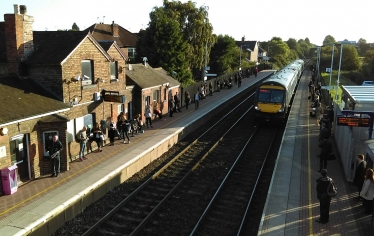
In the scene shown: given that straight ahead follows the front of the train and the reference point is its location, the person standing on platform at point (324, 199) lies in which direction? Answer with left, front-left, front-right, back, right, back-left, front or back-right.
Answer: front

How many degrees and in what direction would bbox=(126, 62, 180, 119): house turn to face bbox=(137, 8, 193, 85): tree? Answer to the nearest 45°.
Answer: approximately 135° to its left

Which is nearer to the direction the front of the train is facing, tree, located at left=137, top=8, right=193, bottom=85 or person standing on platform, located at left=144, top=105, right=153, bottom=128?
the person standing on platform

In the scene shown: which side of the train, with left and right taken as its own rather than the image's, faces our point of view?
front

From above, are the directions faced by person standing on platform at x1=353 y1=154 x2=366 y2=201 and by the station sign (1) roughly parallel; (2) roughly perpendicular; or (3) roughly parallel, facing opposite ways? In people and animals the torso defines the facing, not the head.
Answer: roughly perpendicular

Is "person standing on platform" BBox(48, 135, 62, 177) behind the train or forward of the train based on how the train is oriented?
forward

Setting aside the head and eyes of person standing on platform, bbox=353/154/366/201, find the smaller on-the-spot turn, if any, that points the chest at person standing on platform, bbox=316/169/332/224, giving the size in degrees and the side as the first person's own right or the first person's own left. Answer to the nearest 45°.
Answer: approximately 90° to the first person's own left

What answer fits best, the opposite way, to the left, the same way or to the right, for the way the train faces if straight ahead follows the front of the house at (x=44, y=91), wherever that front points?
to the right

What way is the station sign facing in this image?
toward the camera

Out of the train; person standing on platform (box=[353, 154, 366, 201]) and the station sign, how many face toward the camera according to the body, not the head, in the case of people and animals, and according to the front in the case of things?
2

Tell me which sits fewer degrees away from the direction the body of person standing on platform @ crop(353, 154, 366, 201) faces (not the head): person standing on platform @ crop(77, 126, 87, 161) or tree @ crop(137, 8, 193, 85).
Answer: the person standing on platform

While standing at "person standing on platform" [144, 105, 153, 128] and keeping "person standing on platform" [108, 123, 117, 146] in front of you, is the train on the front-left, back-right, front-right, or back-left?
back-left

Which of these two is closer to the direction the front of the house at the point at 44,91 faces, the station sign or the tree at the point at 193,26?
the station sign

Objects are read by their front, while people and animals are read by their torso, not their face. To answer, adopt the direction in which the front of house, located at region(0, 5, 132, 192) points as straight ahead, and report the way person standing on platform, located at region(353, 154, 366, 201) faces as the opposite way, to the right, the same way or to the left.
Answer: the opposite way

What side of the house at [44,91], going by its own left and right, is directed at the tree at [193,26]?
left

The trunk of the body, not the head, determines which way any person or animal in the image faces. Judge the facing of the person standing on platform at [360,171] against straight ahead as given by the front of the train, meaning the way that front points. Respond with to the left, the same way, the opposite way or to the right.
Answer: to the right

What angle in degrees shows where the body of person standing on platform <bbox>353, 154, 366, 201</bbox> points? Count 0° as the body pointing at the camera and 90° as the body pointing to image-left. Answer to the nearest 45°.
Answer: approximately 90°

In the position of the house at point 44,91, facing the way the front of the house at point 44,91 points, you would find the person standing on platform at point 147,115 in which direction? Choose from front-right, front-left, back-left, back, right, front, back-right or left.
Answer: left
